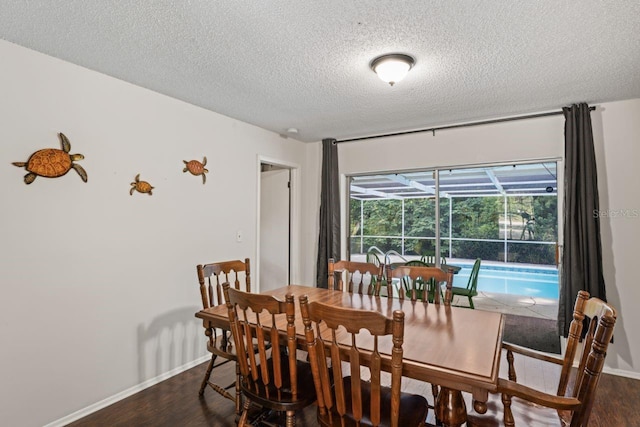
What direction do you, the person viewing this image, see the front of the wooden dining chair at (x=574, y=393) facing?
facing to the left of the viewer

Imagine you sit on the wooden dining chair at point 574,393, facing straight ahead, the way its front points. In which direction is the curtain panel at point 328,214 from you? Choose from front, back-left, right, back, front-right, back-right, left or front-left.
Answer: front-right

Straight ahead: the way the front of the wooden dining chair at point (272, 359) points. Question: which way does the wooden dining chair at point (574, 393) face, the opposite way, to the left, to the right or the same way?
to the left

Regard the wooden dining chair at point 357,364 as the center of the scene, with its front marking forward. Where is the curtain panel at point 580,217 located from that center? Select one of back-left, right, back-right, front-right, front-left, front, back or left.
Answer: front

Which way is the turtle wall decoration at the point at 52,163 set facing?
to the viewer's right

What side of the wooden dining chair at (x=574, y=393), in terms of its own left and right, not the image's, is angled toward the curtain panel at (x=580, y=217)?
right

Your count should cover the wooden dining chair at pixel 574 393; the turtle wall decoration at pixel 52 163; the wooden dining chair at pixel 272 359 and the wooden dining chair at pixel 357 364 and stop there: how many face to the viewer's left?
1

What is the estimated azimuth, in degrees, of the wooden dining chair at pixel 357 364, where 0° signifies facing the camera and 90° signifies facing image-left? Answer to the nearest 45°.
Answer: approximately 225°

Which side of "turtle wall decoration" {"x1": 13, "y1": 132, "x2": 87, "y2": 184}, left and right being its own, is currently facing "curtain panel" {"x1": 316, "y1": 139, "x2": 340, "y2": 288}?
front

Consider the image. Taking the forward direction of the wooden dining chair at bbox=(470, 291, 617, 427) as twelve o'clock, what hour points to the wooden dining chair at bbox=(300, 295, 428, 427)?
the wooden dining chair at bbox=(300, 295, 428, 427) is roughly at 11 o'clock from the wooden dining chair at bbox=(470, 291, 617, 427).

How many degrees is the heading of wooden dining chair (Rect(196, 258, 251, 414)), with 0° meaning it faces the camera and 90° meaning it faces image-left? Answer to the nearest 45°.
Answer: approximately 315°

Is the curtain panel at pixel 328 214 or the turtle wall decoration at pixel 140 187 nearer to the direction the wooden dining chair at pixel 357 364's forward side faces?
the curtain panel

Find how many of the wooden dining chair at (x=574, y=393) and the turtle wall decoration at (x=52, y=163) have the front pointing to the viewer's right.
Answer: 1
